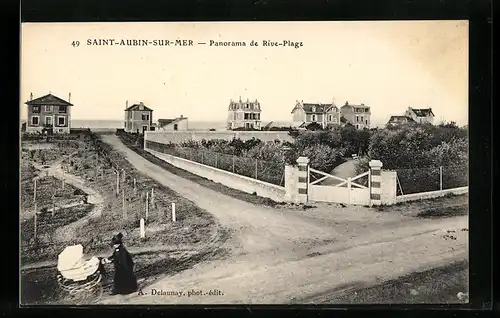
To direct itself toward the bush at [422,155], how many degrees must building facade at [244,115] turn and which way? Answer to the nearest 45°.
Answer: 0° — it already faces it

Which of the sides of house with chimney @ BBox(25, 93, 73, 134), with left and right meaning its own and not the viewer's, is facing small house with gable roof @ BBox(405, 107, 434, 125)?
left

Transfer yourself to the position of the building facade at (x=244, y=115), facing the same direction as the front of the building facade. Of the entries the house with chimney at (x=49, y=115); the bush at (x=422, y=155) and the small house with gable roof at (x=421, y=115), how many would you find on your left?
2

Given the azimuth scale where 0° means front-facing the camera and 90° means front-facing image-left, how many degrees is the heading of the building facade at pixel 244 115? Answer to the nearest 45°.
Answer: approximately 0°

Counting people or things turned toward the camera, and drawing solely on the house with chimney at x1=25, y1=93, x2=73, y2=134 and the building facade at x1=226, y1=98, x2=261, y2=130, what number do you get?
2

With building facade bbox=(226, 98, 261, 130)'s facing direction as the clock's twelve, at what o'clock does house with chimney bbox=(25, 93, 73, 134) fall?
The house with chimney is roughly at 3 o'clock from the building facade.

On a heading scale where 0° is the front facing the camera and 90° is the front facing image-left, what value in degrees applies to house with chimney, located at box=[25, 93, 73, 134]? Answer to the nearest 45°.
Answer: approximately 0°
